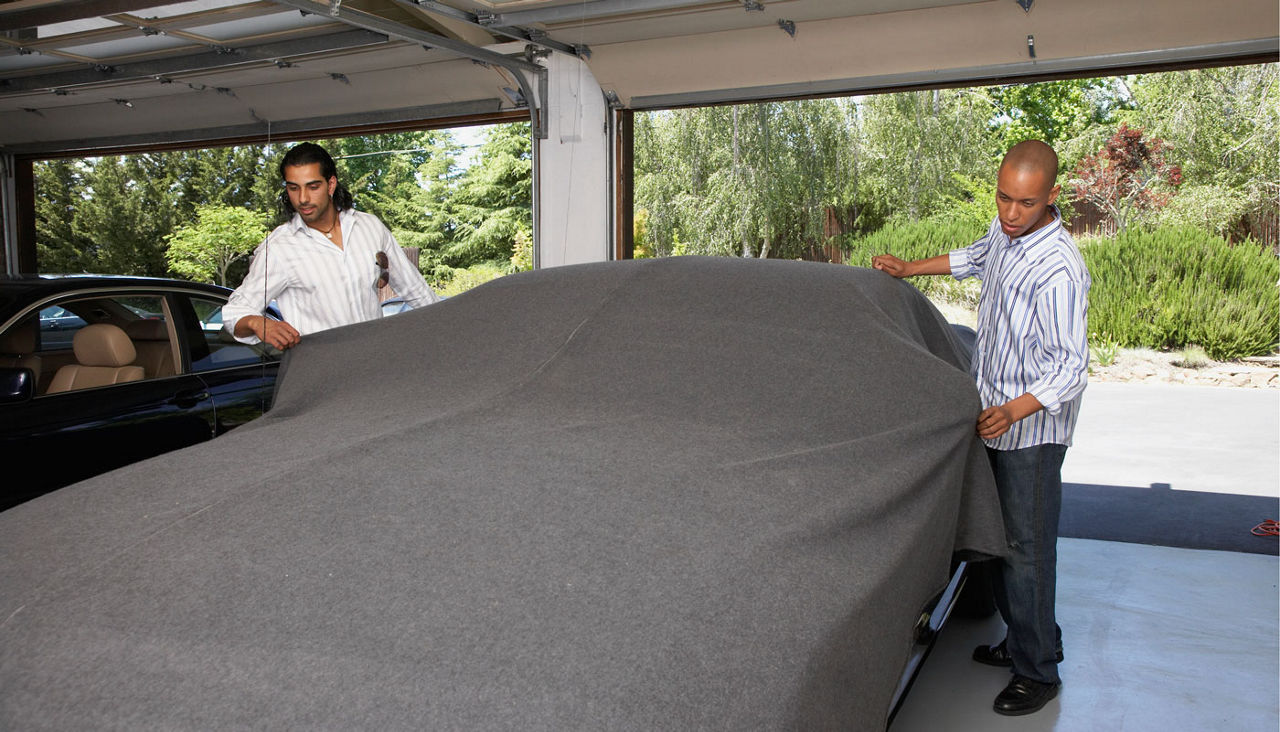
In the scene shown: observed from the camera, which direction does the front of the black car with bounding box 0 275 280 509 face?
facing the viewer and to the left of the viewer

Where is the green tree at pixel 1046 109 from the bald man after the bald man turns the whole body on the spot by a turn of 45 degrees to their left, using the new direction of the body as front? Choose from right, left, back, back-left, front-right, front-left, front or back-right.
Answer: back

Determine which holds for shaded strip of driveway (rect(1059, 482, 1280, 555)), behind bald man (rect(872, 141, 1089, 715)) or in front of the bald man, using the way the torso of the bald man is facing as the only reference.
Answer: behind

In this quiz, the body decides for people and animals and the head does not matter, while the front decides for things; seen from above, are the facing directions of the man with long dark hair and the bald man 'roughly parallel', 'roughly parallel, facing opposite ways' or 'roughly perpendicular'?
roughly perpendicular

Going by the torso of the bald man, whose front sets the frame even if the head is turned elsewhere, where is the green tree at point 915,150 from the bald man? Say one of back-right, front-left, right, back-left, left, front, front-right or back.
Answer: back-right

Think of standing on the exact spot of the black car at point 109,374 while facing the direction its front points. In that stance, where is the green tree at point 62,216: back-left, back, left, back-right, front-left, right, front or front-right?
back-right

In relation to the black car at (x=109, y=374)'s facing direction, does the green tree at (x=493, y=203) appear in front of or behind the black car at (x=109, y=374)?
behind

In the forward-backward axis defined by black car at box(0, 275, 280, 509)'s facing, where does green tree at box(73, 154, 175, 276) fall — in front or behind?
behind

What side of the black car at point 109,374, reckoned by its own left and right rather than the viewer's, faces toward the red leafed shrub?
back
